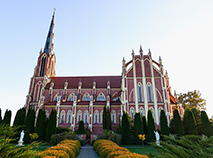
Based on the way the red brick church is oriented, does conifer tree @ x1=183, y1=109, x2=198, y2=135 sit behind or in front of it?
behind

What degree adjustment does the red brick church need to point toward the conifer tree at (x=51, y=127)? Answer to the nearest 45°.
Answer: approximately 45° to its left

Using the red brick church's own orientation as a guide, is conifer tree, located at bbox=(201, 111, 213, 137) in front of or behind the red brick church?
behind

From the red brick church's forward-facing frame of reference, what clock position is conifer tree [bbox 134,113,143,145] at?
The conifer tree is roughly at 8 o'clock from the red brick church.

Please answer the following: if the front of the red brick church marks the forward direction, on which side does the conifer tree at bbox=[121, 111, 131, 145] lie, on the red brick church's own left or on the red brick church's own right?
on the red brick church's own left

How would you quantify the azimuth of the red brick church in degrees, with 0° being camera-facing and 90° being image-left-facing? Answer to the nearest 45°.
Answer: approximately 90°

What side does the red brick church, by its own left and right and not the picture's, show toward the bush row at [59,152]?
left

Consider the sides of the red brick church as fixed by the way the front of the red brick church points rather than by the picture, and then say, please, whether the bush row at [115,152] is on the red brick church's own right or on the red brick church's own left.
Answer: on the red brick church's own left
